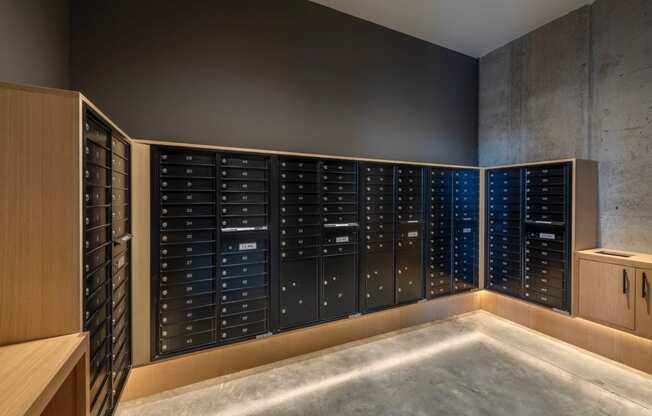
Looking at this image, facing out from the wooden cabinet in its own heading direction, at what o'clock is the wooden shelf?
The wooden shelf is roughly at 11 o'clock from the wooden cabinet.

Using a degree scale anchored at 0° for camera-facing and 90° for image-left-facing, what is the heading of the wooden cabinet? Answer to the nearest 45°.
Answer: approximately 45°
